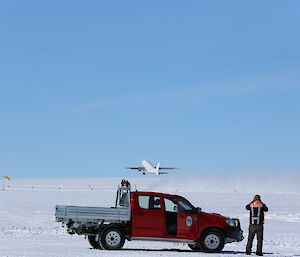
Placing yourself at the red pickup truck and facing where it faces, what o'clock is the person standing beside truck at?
The person standing beside truck is roughly at 12 o'clock from the red pickup truck.

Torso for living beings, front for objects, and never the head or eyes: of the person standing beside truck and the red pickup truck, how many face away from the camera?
1

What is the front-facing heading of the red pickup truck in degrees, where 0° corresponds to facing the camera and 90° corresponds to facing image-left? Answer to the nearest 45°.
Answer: approximately 270°

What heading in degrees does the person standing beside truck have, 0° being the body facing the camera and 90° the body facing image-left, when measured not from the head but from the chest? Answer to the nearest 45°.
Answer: approximately 180°

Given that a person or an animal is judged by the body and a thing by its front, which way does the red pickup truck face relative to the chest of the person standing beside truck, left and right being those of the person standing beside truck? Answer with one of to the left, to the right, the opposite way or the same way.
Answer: to the right

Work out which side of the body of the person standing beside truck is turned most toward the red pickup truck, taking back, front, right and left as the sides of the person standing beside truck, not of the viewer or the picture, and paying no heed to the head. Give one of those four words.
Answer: left

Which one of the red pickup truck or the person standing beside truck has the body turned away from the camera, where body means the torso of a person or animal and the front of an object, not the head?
the person standing beside truck
